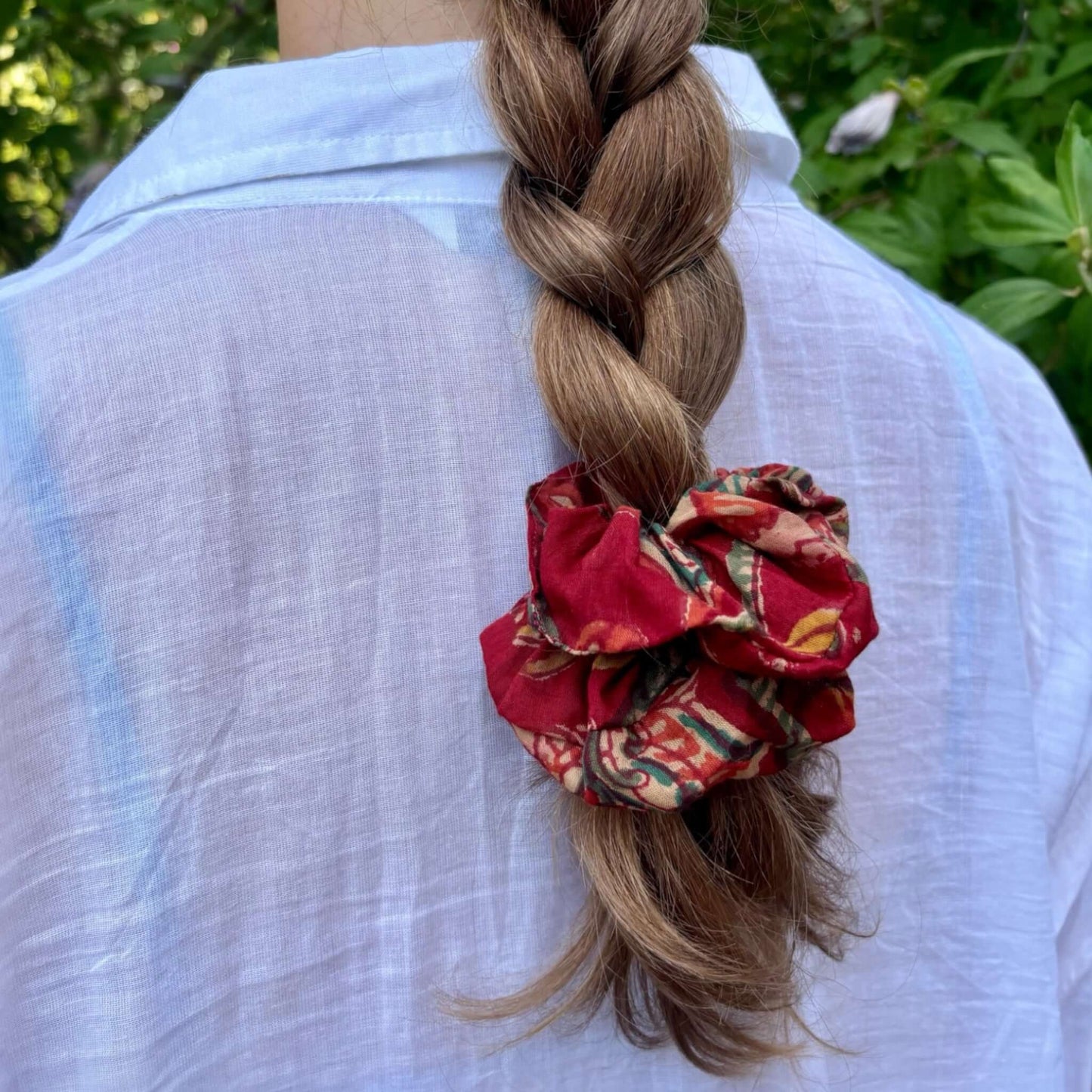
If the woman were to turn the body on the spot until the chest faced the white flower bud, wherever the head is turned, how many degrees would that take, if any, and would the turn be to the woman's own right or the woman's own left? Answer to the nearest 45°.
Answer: approximately 45° to the woman's own right

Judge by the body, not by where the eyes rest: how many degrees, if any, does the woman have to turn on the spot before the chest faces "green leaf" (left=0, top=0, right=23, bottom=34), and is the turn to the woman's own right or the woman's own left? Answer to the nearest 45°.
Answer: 0° — they already face it

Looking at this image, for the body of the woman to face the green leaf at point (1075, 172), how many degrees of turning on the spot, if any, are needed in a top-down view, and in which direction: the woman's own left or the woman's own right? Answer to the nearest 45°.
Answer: approximately 45° to the woman's own right

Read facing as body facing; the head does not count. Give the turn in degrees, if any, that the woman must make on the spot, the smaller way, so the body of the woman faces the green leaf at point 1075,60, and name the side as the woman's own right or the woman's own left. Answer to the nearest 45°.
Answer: approximately 45° to the woman's own right

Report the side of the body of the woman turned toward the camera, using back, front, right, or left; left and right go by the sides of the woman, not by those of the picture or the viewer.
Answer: back
